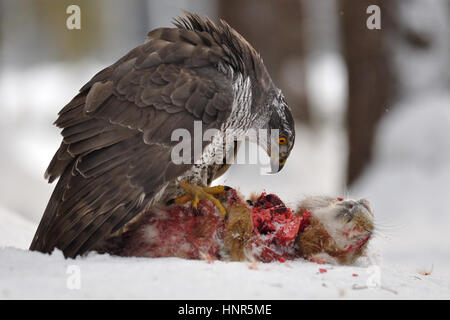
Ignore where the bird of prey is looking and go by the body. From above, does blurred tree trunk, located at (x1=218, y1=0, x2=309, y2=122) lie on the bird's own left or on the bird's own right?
on the bird's own left

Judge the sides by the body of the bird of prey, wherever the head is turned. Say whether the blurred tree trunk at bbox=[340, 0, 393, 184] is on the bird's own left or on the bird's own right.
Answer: on the bird's own left

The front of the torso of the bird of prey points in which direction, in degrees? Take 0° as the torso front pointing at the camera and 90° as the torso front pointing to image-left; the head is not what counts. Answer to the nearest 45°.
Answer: approximately 270°
